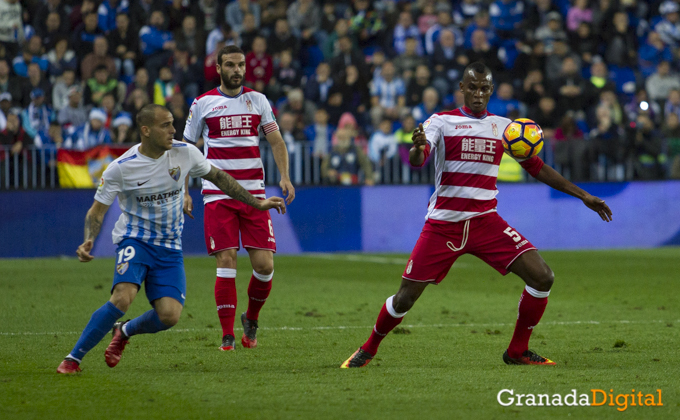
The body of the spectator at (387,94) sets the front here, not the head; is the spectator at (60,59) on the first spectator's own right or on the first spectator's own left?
on the first spectator's own right

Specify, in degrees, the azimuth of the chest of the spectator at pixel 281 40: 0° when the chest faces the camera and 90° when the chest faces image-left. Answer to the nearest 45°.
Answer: approximately 0°

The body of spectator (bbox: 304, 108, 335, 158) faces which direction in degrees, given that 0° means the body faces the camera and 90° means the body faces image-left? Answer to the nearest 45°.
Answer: approximately 0°

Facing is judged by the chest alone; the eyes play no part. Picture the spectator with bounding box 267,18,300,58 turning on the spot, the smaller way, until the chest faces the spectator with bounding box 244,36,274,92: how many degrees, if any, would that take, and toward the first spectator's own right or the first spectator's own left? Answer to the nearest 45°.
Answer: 0° — they already face them

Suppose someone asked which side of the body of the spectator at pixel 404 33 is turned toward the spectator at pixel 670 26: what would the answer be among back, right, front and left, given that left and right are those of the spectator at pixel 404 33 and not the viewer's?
left

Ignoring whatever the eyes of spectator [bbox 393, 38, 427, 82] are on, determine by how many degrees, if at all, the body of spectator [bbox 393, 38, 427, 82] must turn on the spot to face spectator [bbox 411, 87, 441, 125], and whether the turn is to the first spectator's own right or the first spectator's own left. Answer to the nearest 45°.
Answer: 0° — they already face them

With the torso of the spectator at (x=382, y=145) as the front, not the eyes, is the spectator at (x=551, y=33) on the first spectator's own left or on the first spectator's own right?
on the first spectator's own left
